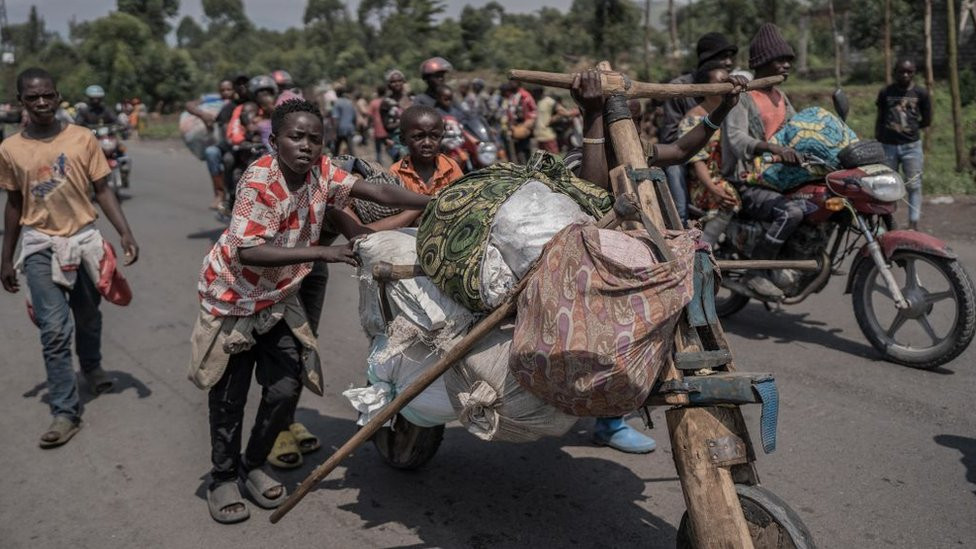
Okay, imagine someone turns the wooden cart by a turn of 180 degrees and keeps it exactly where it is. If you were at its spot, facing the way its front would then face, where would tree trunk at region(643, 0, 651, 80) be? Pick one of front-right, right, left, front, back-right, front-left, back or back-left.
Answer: front-right

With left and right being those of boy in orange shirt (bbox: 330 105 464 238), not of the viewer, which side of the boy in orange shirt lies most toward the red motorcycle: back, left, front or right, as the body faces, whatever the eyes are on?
left

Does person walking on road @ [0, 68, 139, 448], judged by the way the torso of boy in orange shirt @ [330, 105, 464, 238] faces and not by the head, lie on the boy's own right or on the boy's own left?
on the boy's own right

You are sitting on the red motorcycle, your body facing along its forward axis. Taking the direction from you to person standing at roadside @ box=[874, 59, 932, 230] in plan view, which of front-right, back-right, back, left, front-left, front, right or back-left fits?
back-left

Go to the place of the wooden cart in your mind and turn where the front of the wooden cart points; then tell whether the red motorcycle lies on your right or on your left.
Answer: on your left

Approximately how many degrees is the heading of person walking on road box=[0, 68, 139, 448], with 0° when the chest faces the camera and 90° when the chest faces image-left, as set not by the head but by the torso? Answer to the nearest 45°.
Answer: approximately 0°
